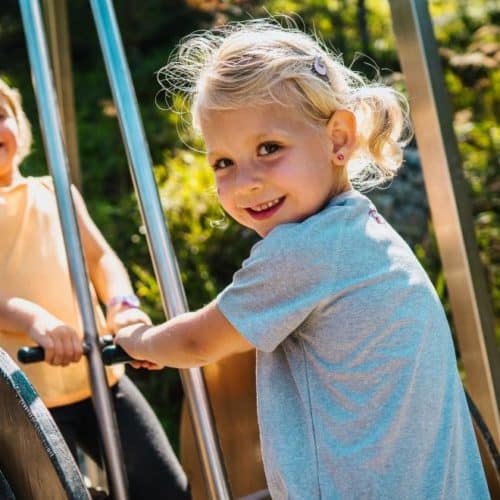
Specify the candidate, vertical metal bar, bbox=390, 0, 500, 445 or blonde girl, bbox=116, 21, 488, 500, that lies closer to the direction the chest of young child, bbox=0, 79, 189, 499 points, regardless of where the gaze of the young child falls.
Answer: the blonde girl

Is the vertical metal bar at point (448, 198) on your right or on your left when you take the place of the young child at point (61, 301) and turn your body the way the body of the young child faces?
on your left

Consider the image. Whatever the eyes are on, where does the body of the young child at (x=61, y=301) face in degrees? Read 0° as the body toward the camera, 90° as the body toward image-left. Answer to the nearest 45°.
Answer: approximately 0°
